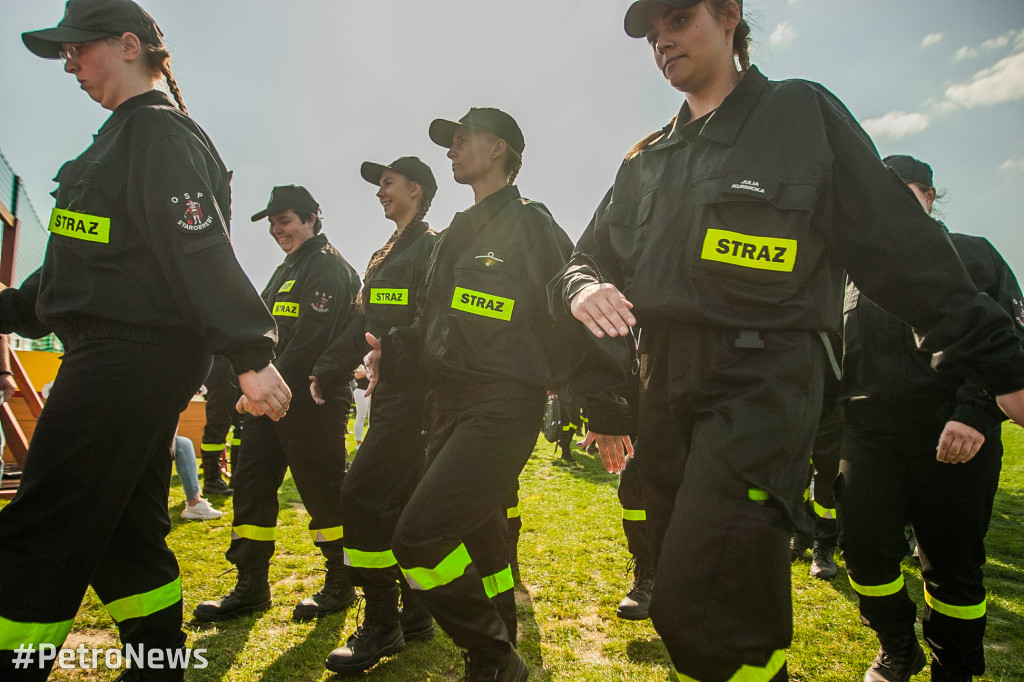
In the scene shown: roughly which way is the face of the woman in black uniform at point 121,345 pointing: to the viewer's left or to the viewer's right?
to the viewer's left

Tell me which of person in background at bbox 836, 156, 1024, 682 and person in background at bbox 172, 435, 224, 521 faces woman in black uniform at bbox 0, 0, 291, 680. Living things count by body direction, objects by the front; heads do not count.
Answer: person in background at bbox 836, 156, 1024, 682

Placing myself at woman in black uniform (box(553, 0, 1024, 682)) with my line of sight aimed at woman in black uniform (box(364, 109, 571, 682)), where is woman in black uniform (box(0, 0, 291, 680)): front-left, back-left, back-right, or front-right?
front-left

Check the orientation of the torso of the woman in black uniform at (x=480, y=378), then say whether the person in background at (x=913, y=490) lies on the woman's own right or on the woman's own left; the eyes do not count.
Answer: on the woman's own left

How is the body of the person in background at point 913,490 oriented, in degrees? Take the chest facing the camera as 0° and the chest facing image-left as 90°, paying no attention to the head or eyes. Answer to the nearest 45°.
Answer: approximately 45°

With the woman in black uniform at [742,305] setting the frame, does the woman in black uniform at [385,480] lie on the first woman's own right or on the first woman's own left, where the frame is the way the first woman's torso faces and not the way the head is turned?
on the first woman's own right

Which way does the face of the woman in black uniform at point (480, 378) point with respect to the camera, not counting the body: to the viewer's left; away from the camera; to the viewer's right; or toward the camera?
to the viewer's left

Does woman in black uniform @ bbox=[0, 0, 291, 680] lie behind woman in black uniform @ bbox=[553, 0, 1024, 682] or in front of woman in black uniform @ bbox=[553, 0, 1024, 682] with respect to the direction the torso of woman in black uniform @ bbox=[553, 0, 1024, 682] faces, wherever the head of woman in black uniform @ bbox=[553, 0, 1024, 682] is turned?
in front

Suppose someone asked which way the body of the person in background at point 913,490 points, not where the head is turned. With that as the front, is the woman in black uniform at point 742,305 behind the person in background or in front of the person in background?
in front

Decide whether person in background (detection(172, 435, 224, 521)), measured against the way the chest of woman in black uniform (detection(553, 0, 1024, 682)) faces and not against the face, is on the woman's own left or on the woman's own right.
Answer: on the woman's own right
